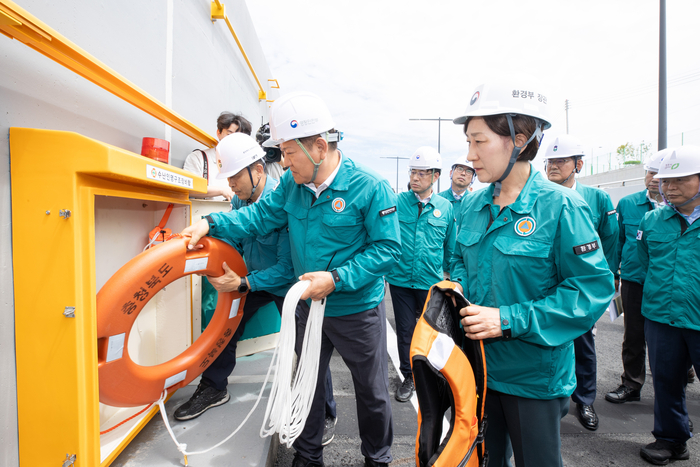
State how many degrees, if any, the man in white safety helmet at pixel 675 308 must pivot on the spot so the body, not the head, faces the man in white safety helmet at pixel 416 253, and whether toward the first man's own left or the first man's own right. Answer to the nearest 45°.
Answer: approximately 45° to the first man's own right

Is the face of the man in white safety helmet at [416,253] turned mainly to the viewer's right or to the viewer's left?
to the viewer's left

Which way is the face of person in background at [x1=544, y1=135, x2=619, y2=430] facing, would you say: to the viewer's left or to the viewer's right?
to the viewer's left

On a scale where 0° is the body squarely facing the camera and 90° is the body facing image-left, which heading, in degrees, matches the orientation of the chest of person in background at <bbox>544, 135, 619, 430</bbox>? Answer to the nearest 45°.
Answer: approximately 45°

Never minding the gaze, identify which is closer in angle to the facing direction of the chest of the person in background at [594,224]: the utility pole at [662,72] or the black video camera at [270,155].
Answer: the black video camera

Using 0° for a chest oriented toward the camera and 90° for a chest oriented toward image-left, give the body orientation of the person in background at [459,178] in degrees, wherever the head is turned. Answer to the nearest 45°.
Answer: approximately 0°

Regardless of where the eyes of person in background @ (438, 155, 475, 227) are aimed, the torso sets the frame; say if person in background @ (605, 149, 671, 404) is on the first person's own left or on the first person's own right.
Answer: on the first person's own left

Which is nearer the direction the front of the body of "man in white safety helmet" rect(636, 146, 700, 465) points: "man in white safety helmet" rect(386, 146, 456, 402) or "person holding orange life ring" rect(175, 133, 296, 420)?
the person holding orange life ring

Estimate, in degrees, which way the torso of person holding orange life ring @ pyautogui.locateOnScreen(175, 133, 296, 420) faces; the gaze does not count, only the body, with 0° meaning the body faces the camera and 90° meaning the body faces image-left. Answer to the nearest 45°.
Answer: approximately 45°
